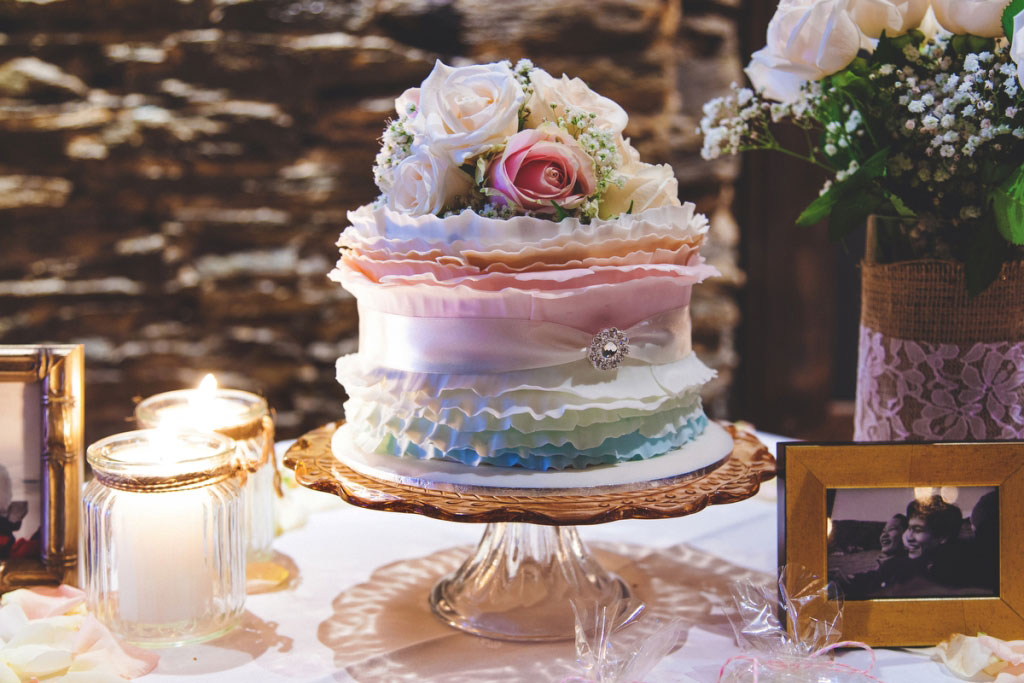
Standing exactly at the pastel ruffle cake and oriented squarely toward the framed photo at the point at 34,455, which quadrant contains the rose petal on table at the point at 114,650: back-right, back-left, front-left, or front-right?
front-left

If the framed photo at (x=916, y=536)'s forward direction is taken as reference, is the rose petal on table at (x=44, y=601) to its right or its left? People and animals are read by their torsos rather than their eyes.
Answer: on its right

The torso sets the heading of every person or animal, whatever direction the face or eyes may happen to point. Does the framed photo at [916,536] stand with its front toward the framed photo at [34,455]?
no

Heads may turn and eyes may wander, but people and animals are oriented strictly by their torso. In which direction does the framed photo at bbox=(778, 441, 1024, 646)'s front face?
toward the camera

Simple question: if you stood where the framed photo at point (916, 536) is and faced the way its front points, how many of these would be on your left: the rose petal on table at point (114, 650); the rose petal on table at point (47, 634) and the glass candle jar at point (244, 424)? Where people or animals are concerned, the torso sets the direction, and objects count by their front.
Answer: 0

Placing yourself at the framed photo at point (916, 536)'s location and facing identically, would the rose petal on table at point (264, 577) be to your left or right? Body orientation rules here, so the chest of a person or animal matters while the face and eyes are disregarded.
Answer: on your right

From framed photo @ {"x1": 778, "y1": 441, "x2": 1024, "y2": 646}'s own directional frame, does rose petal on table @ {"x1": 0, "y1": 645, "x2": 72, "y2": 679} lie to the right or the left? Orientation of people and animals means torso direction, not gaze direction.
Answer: on its right

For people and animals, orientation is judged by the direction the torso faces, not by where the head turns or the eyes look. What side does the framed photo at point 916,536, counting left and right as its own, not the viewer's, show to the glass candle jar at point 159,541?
right
